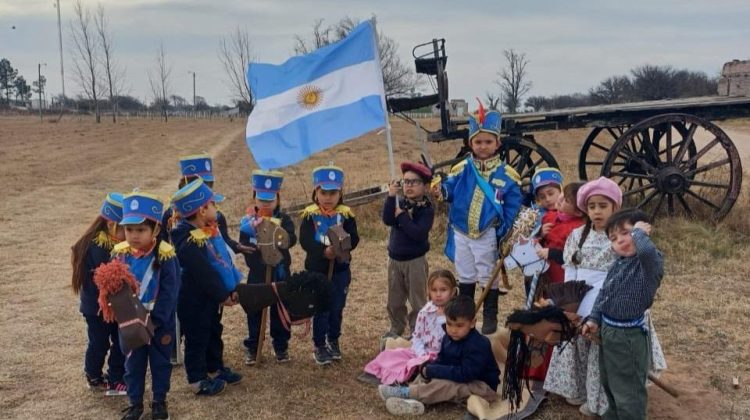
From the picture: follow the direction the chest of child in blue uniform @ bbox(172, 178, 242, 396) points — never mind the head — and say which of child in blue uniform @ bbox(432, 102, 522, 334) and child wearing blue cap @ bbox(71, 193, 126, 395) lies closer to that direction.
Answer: the child in blue uniform

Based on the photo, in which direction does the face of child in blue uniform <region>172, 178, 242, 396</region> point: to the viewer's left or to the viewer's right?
to the viewer's right

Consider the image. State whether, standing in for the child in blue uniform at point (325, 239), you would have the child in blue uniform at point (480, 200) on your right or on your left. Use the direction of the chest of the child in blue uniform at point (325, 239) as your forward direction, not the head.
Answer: on your left

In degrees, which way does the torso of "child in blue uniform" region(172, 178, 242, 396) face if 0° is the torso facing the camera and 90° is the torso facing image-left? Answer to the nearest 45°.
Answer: approximately 270°

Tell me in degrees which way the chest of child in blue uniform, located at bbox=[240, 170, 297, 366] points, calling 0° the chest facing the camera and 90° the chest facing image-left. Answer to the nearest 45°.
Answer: approximately 0°

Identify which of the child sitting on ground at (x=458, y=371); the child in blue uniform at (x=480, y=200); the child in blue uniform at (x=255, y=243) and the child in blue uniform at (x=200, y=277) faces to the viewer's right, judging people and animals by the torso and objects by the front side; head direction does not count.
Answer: the child in blue uniform at (x=200, y=277)

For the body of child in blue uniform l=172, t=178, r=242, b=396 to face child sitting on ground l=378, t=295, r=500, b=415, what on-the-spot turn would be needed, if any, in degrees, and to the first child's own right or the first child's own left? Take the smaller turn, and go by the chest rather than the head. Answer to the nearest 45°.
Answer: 0° — they already face them
